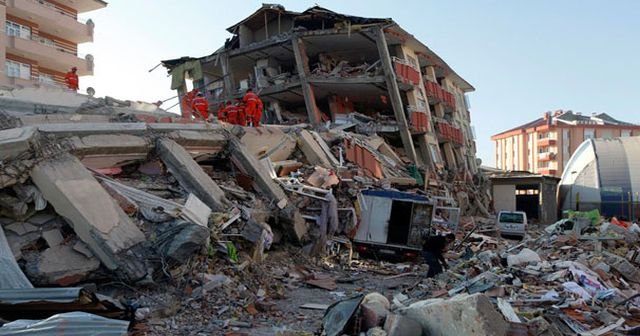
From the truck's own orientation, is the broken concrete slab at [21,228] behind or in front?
behind

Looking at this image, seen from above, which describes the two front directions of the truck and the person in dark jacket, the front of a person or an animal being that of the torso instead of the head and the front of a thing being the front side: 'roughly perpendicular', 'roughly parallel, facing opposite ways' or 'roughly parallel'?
roughly perpendicular

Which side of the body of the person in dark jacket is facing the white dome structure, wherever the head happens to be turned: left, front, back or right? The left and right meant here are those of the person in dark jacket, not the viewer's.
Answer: left

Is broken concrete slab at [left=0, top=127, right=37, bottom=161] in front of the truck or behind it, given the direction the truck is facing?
behind

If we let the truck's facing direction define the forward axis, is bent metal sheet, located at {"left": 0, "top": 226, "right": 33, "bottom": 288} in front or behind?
behind

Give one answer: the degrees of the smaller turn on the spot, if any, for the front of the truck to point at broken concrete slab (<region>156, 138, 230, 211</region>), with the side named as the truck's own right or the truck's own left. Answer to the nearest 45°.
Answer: approximately 135° to the truck's own left

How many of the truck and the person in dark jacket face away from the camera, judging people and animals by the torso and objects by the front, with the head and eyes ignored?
1
